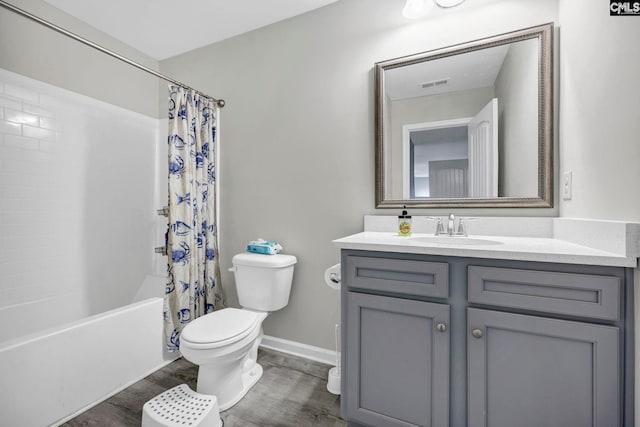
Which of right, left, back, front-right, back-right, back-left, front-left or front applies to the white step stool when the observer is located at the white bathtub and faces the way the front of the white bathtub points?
front

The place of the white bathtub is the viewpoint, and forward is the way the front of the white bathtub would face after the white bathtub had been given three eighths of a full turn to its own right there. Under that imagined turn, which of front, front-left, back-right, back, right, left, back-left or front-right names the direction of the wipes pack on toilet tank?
back

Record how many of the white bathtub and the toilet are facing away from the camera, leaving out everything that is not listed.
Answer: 0

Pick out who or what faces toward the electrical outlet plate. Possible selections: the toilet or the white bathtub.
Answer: the white bathtub

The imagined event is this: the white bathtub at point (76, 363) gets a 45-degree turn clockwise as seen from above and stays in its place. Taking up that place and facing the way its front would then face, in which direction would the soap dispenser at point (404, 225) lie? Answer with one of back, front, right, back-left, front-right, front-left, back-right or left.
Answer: front-left

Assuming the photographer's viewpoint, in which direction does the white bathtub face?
facing the viewer and to the right of the viewer

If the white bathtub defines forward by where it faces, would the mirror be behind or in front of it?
in front

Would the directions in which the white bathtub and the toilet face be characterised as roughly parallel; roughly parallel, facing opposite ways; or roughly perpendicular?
roughly perpendicular

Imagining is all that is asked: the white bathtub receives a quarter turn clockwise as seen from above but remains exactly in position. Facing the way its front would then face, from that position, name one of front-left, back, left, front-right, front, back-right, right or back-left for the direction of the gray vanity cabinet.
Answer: left

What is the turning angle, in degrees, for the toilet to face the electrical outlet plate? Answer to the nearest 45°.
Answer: approximately 90° to its left

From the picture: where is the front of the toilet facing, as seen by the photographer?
facing the viewer and to the left of the viewer

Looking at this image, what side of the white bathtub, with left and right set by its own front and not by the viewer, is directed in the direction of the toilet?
front

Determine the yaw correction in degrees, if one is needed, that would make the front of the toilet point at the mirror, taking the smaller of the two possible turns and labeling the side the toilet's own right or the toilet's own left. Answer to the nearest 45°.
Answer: approximately 135° to the toilet's own left
